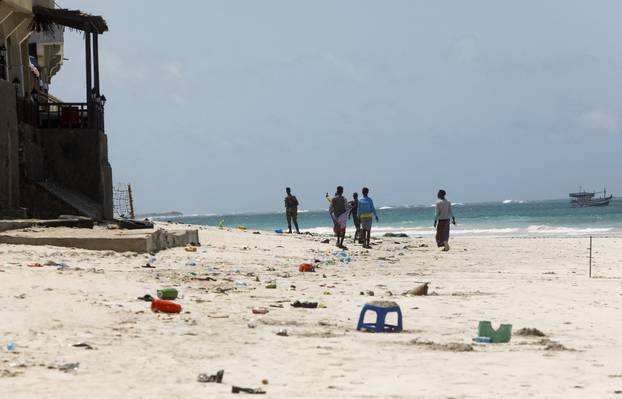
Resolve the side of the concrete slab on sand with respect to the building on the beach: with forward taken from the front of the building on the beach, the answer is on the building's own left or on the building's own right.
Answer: on the building's own right

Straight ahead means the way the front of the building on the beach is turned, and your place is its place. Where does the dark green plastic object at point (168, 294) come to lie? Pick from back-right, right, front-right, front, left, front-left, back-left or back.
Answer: right

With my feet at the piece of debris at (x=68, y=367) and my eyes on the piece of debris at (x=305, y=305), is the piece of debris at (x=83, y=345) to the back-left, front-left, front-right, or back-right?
front-left

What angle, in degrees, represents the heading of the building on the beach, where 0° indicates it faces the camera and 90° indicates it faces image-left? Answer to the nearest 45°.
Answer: approximately 270°

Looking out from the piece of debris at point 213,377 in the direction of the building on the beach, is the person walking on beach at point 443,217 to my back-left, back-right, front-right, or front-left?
front-right

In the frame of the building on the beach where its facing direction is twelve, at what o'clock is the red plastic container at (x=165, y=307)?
The red plastic container is roughly at 3 o'clock from the building on the beach.

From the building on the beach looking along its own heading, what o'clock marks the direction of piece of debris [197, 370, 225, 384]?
The piece of debris is roughly at 3 o'clock from the building on the beach.

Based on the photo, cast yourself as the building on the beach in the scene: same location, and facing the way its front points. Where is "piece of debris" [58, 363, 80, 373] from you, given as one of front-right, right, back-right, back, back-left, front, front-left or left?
right

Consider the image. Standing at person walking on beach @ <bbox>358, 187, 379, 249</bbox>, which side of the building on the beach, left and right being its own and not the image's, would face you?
front

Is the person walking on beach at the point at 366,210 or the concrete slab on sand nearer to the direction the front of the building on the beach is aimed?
the person walking on beach

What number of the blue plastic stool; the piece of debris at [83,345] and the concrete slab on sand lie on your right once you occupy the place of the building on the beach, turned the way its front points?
3
